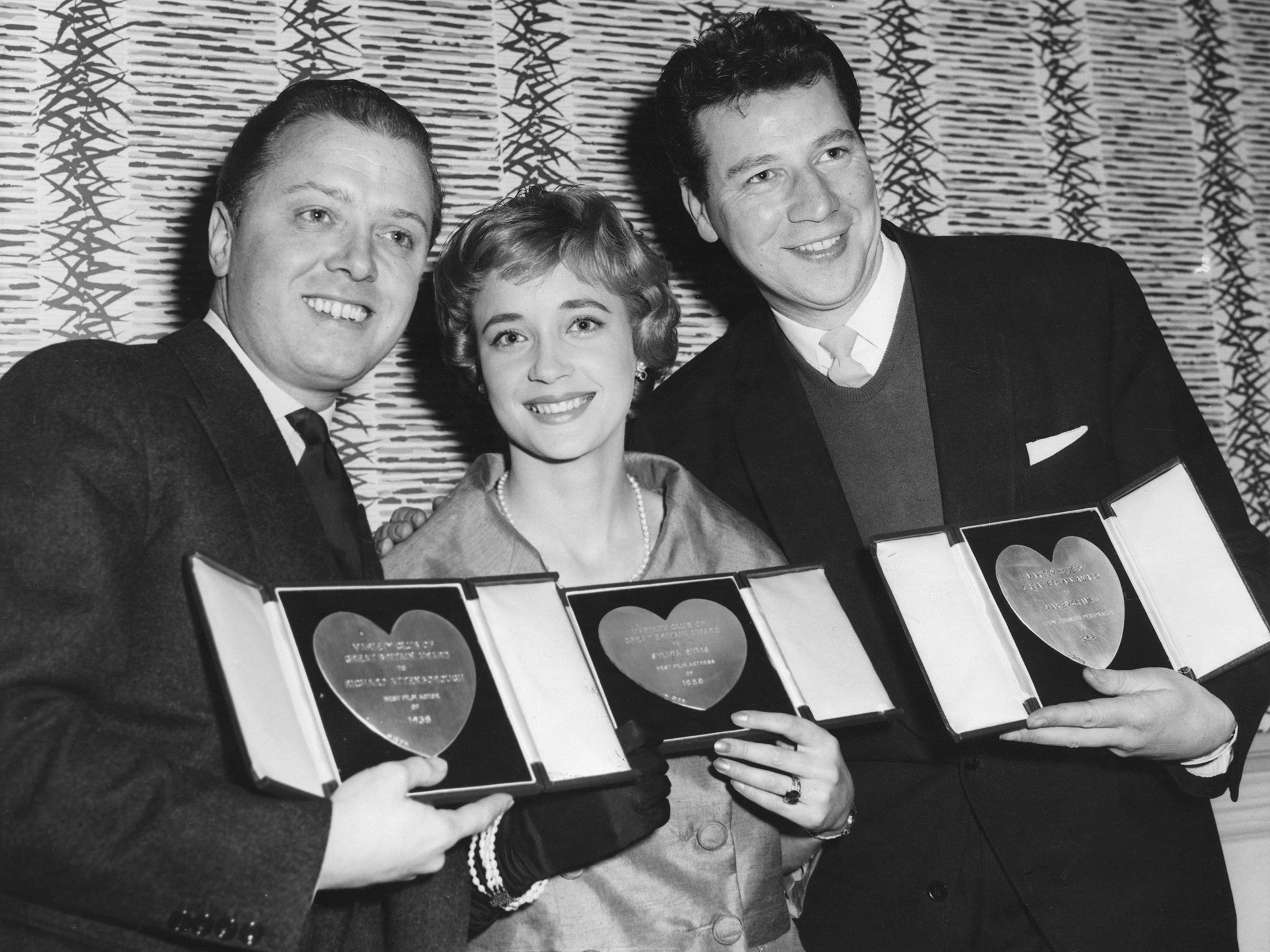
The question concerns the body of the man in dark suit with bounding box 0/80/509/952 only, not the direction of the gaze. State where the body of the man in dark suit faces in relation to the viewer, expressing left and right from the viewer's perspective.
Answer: facing the viewer and to the right of the viewer

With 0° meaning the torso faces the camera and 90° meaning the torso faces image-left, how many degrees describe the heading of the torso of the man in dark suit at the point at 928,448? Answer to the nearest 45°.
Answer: approximately 0°

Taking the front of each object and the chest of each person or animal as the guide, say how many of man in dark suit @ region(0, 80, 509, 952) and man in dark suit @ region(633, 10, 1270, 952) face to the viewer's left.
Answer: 0

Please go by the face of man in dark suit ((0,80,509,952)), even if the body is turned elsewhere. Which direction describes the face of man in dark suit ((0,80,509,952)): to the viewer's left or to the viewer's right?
to the viewer's right

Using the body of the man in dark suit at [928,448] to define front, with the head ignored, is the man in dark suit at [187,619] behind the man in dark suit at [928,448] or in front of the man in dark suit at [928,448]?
in front

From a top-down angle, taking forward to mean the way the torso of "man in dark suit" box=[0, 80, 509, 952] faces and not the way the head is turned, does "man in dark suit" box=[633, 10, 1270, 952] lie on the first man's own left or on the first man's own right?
on the first man's own left
